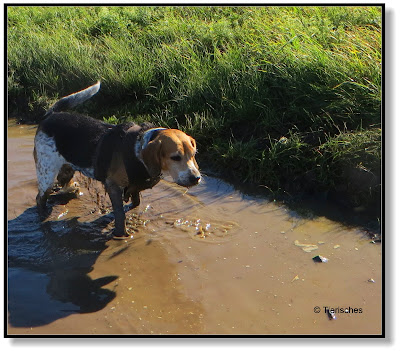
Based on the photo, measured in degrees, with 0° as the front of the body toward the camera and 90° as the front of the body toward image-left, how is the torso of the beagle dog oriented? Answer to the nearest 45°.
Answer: approximately 315°
